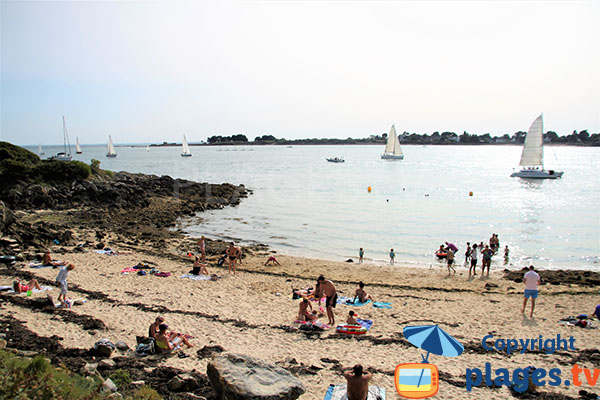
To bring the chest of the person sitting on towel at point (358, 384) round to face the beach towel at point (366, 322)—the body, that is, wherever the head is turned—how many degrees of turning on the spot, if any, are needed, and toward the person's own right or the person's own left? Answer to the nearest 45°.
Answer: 0° — they already face it

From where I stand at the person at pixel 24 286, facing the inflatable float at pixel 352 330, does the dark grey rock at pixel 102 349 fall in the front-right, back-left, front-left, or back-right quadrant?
front-right

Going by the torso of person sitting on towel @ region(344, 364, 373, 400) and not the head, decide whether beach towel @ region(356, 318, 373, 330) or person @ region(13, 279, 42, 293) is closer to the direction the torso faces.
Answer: the beach towel

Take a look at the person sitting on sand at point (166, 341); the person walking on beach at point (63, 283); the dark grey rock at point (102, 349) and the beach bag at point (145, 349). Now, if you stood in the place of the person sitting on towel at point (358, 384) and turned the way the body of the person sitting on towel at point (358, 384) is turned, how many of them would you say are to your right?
0

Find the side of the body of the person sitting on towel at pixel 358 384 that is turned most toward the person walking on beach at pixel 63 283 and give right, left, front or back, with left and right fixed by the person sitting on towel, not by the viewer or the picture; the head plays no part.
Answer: left

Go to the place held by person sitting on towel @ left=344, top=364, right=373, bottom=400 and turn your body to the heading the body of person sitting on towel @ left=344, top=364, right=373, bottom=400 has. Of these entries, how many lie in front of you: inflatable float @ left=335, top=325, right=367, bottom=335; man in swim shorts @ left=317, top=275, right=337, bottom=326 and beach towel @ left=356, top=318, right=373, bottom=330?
3

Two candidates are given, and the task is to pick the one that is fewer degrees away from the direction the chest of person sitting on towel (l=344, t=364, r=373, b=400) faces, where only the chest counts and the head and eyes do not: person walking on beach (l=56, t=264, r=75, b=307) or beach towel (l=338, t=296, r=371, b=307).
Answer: the beach towel

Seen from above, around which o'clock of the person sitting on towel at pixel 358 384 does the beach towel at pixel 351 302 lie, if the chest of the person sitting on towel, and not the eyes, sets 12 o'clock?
The beach towel is roughly at 12 o'clock from the person sitting on towel.

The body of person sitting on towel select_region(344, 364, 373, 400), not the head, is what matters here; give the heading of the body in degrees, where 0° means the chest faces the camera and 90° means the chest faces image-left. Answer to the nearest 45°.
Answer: approximately 180°

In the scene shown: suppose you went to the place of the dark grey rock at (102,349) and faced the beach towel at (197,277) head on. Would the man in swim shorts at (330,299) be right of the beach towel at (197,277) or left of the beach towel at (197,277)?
right

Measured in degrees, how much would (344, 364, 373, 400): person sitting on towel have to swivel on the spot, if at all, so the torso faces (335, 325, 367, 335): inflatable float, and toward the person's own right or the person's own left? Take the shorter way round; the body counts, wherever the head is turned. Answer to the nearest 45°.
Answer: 0° — they already face it
